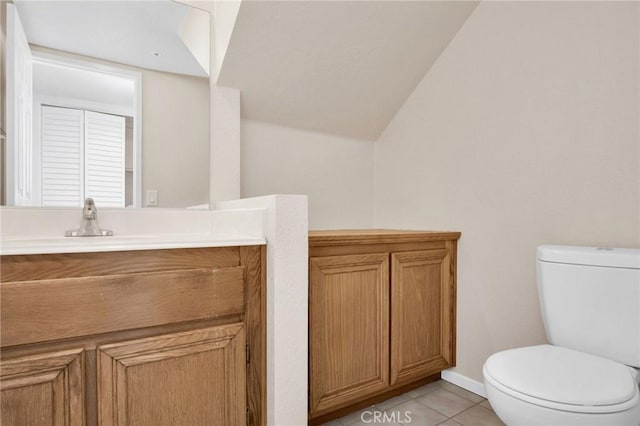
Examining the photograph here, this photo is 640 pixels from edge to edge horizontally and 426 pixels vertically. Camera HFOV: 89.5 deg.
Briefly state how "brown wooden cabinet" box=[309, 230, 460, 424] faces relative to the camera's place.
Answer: facing the viewer and to the right of the viewer

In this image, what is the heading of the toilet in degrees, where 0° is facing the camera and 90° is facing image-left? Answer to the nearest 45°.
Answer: approximately 45°

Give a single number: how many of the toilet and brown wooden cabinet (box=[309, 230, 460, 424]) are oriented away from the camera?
0

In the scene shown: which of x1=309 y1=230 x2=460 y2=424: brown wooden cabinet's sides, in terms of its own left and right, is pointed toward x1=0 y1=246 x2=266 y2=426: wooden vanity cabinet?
right

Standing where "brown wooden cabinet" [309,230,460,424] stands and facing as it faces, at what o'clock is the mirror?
The mirror is roughly at 4 o'clock from the brown wooden cabinet.

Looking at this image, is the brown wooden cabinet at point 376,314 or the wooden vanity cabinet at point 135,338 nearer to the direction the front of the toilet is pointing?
the wooden vanity cabinet

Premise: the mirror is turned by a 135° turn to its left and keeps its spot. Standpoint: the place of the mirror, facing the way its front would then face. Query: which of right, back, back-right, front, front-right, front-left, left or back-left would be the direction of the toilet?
right

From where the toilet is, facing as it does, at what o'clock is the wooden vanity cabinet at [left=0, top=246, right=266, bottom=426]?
The wooden vanity cabinet is roughly at 12 o'clock from the toilet.

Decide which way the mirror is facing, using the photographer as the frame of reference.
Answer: facing the viewer
